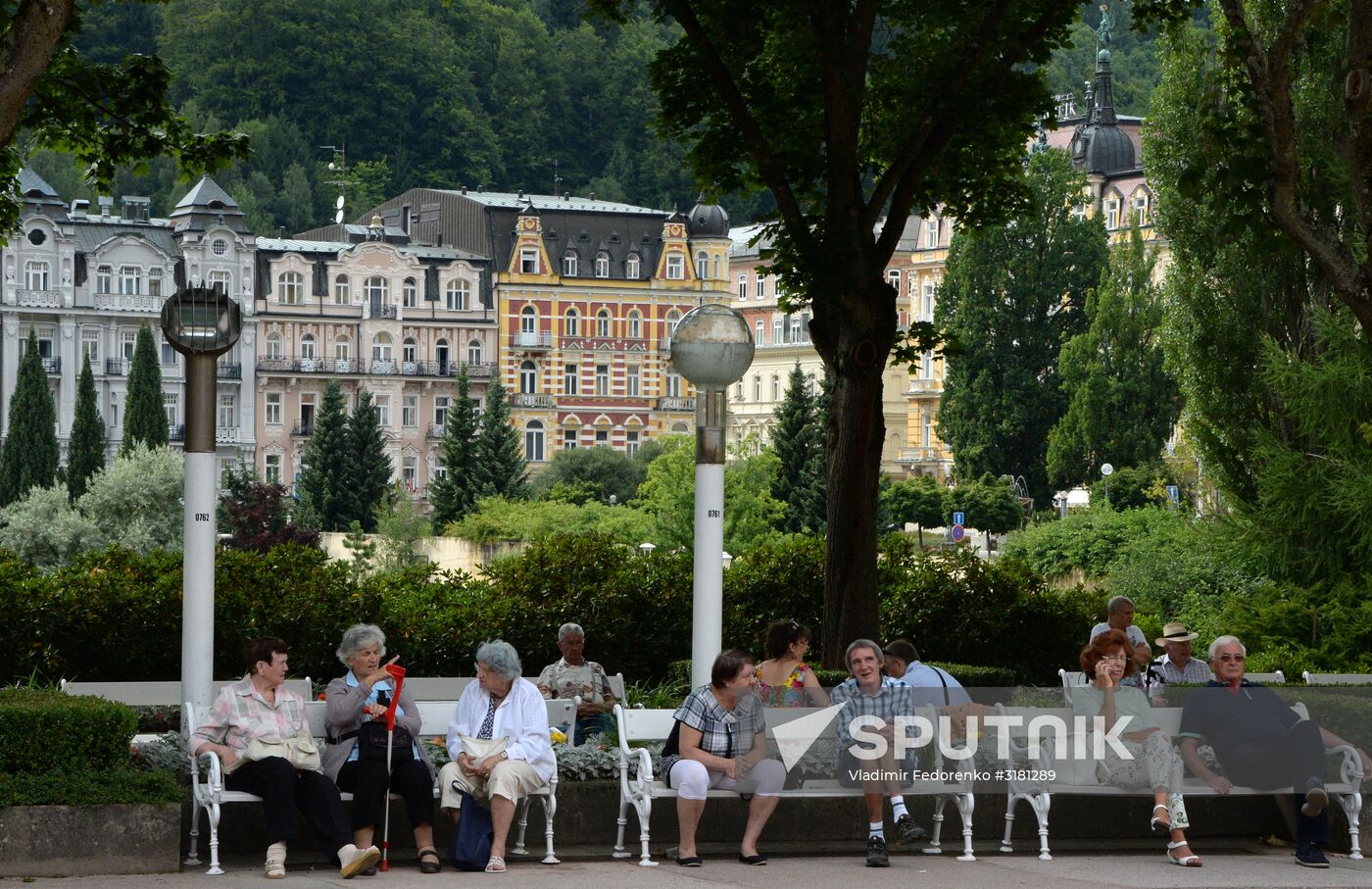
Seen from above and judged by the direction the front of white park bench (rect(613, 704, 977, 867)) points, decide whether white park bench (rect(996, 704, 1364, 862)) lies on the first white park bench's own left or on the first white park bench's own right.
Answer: on the first white park bench's own left

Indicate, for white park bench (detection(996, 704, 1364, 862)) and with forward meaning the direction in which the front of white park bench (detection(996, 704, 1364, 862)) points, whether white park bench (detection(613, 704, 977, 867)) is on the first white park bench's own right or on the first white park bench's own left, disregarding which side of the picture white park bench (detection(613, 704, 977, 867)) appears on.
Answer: on the first white park bench's own right

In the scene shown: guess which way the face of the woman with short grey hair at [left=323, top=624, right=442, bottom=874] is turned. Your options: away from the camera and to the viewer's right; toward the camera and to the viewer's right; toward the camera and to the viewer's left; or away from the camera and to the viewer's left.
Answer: toward the camera and to the viewer's right

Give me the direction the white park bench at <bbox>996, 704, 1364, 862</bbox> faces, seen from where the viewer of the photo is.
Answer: facing the viewer

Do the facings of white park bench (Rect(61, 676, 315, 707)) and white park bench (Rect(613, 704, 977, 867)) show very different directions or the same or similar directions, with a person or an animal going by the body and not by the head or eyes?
same or similar directions

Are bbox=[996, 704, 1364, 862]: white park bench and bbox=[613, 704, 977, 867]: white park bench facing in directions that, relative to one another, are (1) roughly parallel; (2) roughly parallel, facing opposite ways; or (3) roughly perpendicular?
roughly parallel

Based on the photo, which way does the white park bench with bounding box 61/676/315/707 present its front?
toward the camera

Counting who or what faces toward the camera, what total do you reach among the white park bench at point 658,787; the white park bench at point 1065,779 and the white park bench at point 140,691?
3
